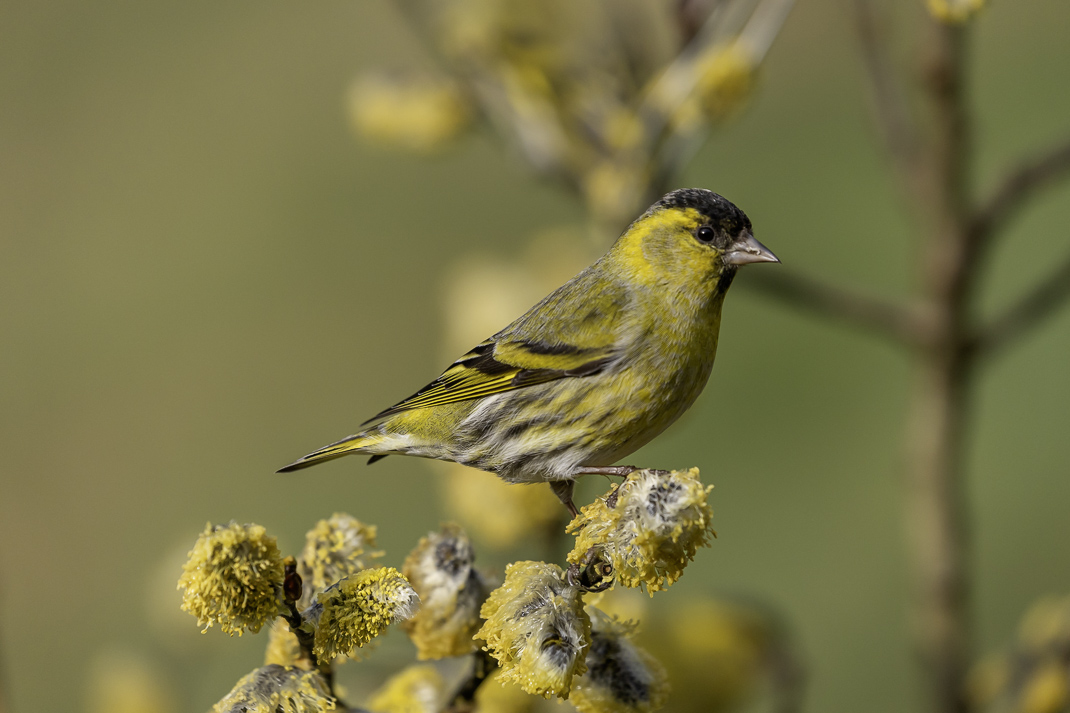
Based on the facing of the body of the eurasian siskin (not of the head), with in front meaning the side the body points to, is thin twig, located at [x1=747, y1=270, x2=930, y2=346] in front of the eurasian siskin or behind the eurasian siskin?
in front

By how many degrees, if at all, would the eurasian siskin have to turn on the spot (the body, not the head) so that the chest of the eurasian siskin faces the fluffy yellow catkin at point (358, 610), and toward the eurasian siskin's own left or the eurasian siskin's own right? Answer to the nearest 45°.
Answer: approximately 135° to the eurasian siskin's own right

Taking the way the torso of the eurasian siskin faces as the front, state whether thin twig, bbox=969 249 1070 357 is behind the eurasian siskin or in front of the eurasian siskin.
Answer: in front

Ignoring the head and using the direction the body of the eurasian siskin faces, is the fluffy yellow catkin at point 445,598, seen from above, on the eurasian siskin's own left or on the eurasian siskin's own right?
on the eurasian siskin's own right

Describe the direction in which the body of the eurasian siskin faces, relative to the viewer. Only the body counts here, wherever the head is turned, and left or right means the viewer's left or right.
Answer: facing to the right of the viewer
